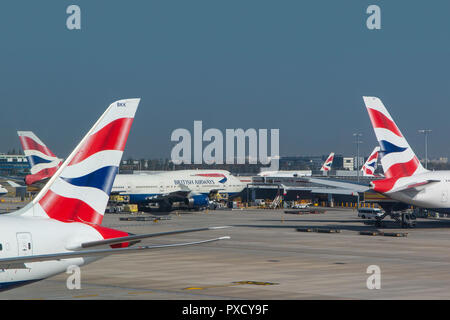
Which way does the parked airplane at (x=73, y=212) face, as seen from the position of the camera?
facing the viewer and to the left of the viewer
